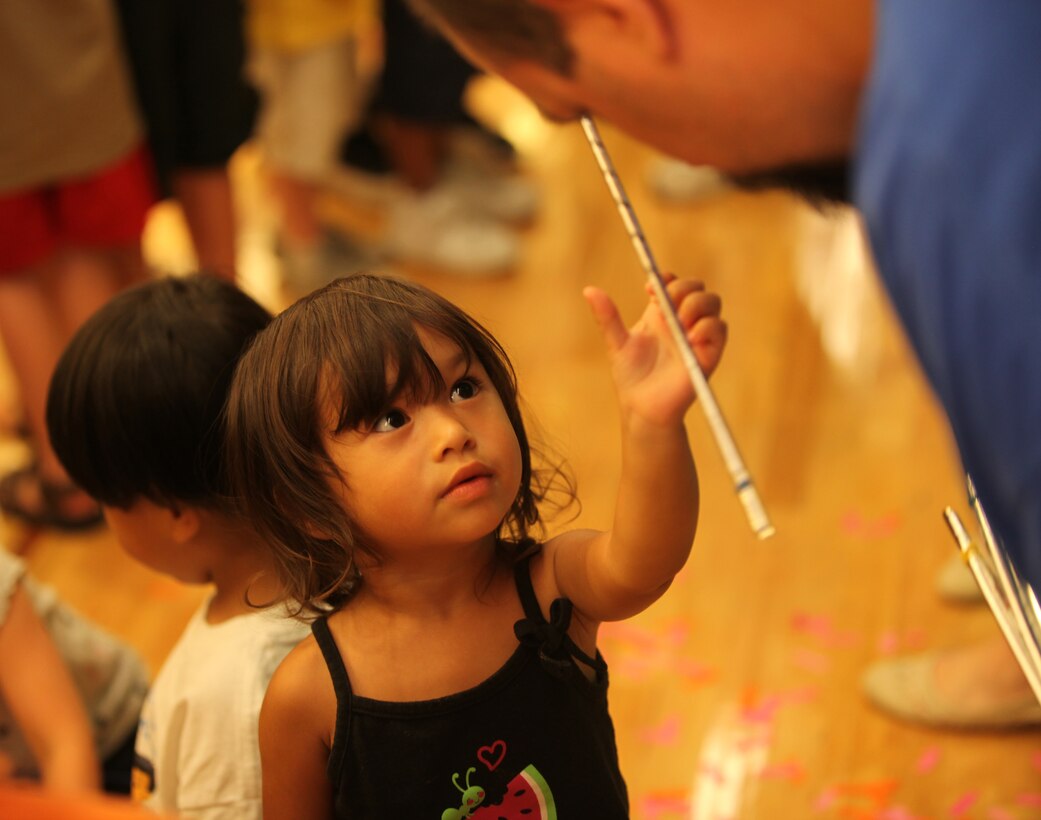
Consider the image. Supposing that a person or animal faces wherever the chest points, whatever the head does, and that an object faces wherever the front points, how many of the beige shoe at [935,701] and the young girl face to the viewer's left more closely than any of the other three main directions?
1

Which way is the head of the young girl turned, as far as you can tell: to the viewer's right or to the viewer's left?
to the viewer's right

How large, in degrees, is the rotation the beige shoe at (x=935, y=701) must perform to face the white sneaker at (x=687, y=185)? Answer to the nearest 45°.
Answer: approximately 90° to its right

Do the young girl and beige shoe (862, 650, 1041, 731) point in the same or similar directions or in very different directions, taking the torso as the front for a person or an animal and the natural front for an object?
very different directions

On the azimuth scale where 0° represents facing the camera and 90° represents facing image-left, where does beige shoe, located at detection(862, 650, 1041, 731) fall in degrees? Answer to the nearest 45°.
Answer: approximately 90°

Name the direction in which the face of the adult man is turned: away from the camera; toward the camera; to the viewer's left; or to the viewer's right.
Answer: to the viewer's left

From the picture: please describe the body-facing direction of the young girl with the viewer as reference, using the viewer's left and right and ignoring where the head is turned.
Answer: facing the viewer and to the right of the viewer

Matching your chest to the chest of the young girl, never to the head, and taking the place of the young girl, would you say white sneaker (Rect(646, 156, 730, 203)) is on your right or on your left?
on your left
